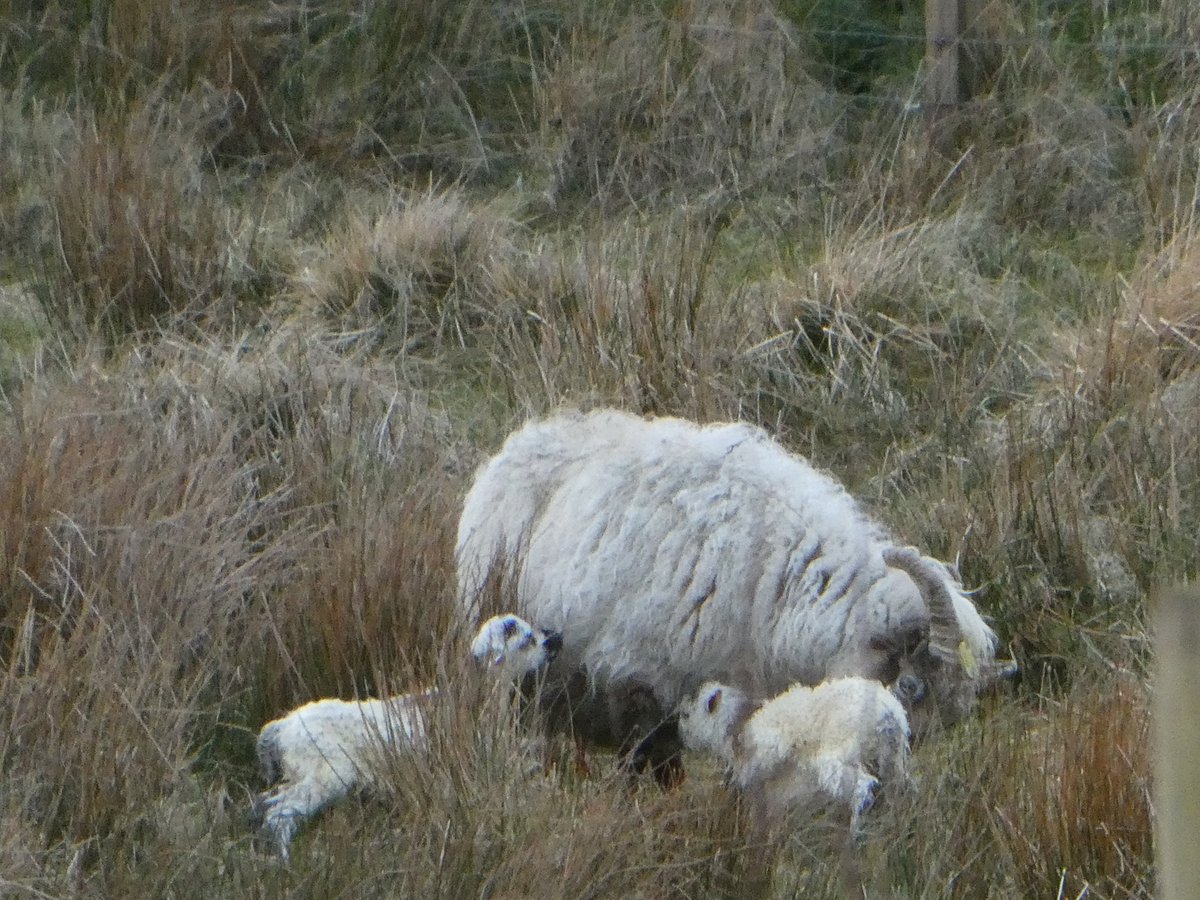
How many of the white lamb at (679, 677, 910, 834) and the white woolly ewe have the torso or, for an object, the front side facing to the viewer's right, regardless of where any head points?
1

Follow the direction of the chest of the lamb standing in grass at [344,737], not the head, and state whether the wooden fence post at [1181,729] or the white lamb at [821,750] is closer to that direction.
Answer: the white lamb

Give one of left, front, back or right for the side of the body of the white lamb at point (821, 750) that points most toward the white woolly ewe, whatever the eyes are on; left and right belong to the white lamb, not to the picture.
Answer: right

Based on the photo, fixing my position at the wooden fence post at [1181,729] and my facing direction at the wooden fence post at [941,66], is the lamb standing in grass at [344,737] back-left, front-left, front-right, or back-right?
front-left

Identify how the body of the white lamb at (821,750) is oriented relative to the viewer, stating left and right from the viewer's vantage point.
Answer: facing to the left of the viewer

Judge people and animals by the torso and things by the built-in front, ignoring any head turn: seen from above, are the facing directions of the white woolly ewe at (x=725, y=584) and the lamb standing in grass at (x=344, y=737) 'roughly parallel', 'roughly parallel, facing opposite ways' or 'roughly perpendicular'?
roughly parallel

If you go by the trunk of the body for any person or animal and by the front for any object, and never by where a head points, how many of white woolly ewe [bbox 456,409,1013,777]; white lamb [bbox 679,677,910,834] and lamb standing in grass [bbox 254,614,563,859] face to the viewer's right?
2

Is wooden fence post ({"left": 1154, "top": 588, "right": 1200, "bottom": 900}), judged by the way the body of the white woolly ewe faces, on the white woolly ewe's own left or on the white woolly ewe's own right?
on the white woolly ewe's own right

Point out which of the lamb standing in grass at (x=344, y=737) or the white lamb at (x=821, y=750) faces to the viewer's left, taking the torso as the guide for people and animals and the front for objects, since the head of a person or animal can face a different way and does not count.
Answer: the white lamb

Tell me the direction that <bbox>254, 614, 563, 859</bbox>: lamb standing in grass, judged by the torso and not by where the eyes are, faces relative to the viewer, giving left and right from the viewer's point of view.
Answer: facing to the right of the viewer

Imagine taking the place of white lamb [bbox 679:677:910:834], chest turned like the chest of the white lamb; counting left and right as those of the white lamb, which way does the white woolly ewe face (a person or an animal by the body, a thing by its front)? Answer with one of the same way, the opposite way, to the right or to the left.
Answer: the opposite way

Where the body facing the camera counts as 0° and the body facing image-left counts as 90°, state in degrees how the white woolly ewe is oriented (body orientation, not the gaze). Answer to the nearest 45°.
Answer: approximately 270°

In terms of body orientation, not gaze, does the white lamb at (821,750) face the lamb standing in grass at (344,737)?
yes
